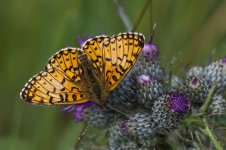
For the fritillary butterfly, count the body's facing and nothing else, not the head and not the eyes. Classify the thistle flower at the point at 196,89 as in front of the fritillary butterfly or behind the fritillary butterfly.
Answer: in front
